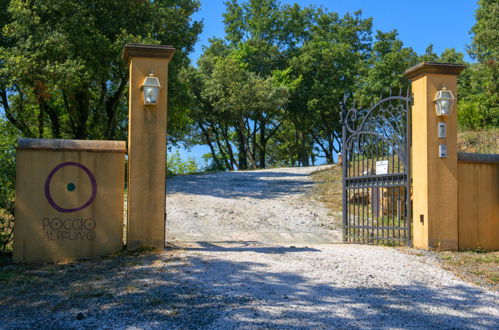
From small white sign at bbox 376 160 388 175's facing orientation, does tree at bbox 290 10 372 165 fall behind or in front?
behind

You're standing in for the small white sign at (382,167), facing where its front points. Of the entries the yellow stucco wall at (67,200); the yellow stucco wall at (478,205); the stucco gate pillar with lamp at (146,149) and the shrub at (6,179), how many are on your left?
1

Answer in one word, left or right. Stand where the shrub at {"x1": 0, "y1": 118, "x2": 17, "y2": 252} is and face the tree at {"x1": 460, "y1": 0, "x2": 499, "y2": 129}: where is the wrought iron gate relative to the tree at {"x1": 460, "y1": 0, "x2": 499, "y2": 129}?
right

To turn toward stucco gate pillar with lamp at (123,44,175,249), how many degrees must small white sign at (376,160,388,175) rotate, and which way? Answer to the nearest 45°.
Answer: approximately 45° to its right

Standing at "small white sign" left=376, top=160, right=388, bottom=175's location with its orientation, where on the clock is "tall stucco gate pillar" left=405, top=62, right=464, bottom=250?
The tall stucco gate pillar is roughly at 10 o'clock from the small white sign.

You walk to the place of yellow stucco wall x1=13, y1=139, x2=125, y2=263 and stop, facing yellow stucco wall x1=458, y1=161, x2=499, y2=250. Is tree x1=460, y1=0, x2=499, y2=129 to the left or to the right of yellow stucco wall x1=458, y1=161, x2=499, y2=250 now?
left

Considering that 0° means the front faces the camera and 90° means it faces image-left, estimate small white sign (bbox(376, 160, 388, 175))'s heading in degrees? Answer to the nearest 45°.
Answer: approximately 0°

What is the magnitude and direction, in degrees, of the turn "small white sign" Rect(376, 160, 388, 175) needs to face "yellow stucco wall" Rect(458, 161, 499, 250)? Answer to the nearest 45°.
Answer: approximately 90° to its left

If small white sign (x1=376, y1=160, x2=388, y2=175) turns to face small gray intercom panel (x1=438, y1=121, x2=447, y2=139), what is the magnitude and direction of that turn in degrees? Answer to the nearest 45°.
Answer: approximately 45° to its left
